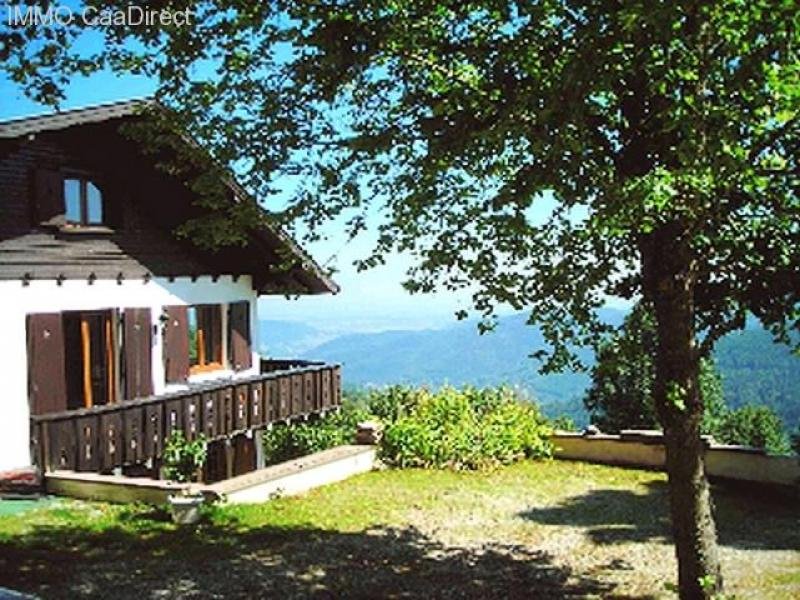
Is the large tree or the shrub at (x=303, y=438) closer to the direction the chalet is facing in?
the large tree

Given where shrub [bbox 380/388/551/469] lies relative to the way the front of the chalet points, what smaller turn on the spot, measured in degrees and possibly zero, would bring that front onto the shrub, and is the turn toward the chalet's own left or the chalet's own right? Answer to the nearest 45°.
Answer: approximately 45° to the chalet's own left

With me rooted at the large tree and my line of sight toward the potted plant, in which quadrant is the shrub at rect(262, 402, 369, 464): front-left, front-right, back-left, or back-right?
front-right

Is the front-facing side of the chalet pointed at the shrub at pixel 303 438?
no

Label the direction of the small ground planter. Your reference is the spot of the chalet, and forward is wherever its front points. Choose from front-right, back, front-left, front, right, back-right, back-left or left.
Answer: front-right

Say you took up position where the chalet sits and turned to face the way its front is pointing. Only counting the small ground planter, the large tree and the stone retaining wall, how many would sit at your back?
0
